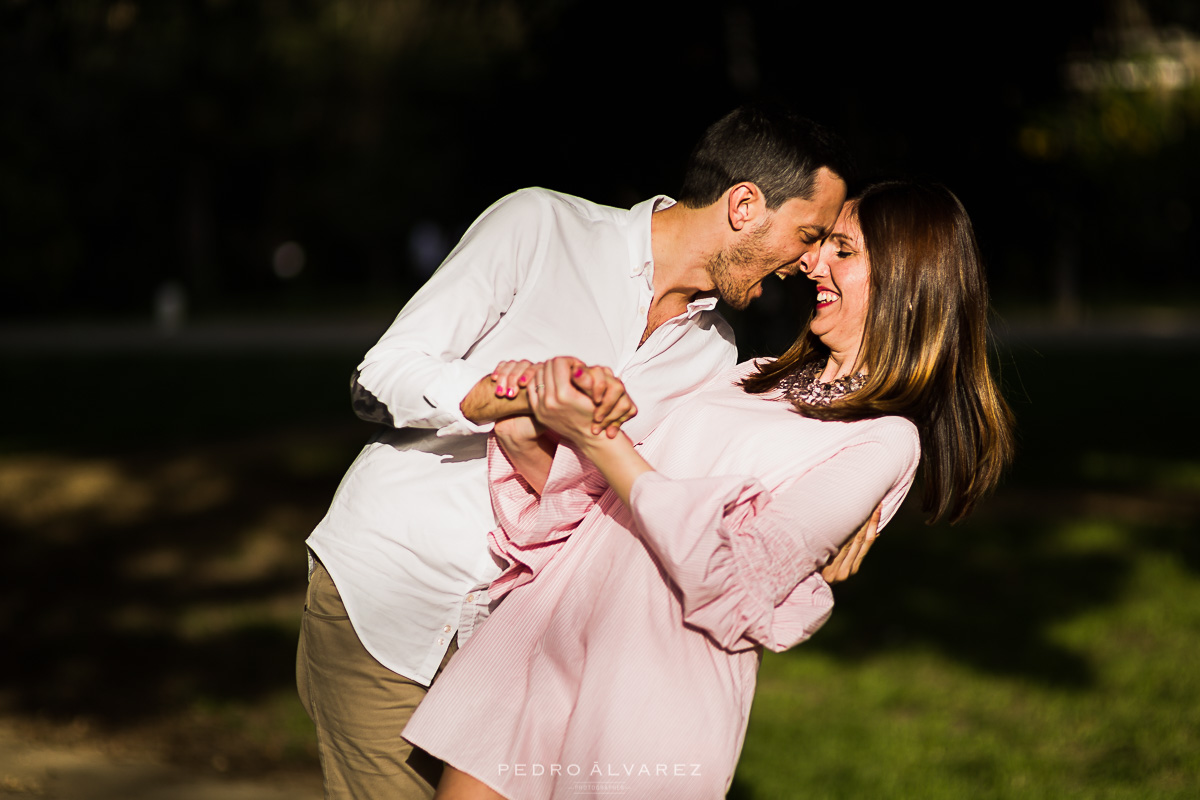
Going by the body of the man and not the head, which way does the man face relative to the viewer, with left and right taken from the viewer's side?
facing the viewer and to the right of the viewer

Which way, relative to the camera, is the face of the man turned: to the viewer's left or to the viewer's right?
to the viewer's right

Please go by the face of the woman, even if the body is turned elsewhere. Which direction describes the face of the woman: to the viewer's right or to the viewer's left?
to the viewer's left
